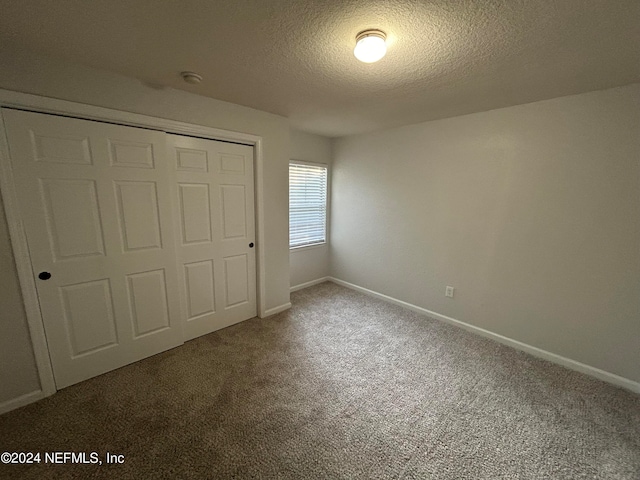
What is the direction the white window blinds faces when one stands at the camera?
facing the viewer and to the right of the viewer

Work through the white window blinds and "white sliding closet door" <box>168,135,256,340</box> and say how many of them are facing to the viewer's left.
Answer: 0

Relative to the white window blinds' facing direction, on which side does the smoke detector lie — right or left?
on its right

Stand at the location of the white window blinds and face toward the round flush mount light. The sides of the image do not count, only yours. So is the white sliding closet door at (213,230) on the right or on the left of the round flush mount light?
right

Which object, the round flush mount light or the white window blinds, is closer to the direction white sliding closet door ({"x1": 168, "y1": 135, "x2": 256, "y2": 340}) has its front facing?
the round flush mount light

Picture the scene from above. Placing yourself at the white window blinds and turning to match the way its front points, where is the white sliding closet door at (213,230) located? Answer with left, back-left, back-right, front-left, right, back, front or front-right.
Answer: right

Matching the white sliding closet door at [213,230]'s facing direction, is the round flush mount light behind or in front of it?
in front

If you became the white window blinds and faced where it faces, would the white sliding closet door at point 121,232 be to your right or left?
on your right
